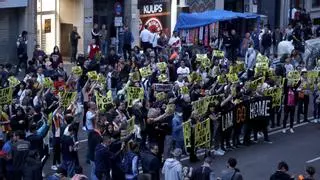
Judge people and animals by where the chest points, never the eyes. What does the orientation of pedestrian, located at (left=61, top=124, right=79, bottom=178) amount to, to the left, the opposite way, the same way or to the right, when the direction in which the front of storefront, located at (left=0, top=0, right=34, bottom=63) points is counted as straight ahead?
to the left

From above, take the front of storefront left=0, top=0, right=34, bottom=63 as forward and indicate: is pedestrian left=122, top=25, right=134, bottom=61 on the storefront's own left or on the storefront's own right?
on the storefront's own left
